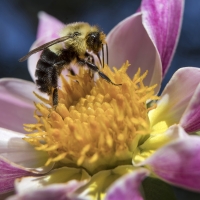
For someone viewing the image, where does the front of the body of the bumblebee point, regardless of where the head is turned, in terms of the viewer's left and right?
facing to the right of the viewer
